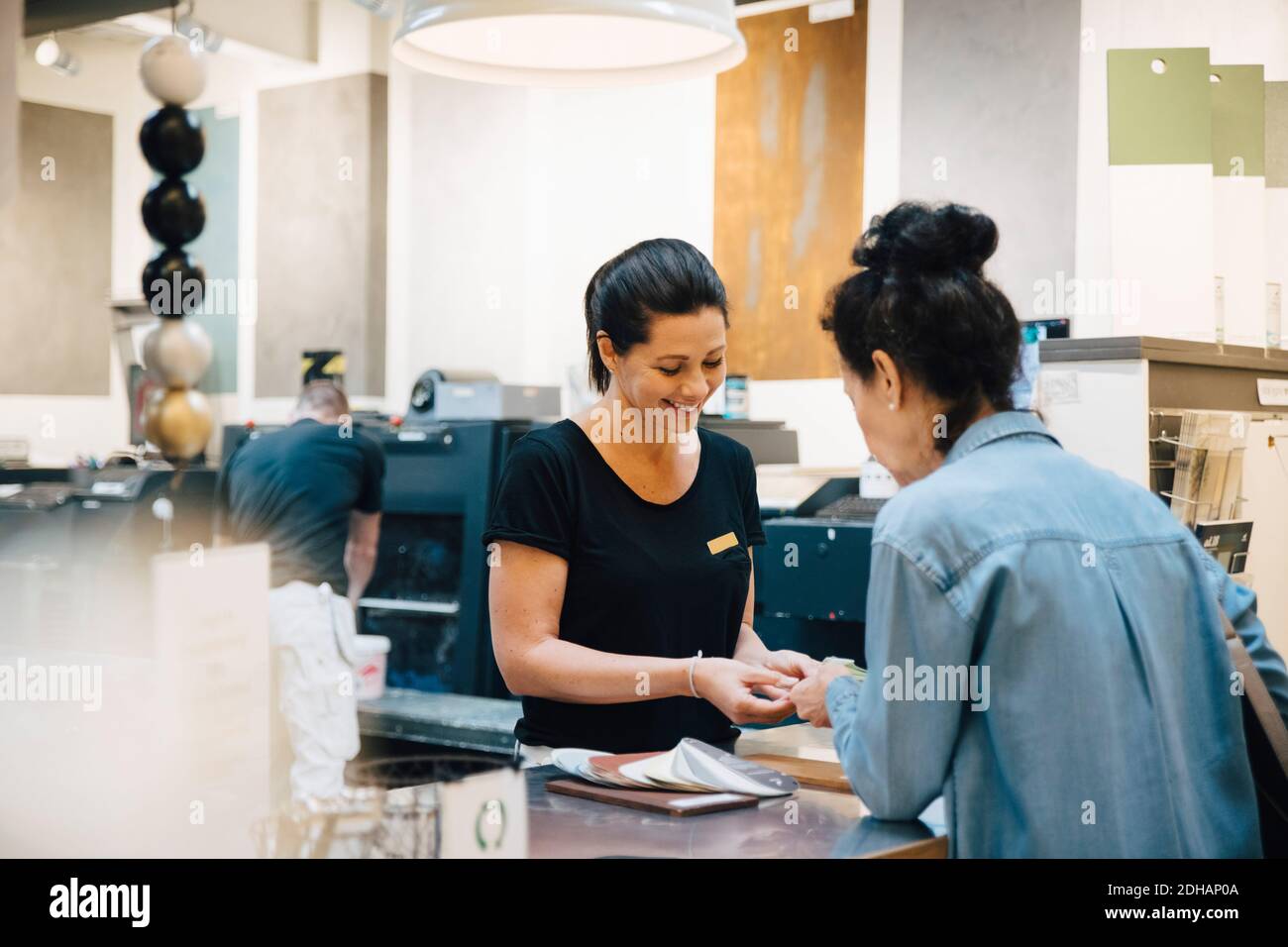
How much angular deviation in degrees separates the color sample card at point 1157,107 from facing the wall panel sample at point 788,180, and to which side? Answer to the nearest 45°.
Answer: approximately 135° to its right

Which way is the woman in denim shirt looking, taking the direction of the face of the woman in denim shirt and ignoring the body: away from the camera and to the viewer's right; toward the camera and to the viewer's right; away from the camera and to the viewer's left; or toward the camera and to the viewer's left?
away from the camera and to the viewer's left

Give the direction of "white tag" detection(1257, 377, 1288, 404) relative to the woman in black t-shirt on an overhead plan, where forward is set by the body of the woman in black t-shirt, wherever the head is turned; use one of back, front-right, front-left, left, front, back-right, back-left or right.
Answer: left

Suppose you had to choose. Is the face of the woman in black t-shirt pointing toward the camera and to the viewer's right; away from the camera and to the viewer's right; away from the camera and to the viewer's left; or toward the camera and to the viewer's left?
toward the camera and to the viewer's right

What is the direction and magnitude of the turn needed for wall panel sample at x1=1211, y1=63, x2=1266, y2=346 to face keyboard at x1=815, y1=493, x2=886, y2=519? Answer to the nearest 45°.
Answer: approximately 90° to its right

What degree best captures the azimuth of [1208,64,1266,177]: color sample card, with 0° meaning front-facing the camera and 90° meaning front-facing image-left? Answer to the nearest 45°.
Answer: approximately 0°

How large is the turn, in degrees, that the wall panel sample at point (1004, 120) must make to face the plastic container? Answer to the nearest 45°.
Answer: approximately 90° to its right
